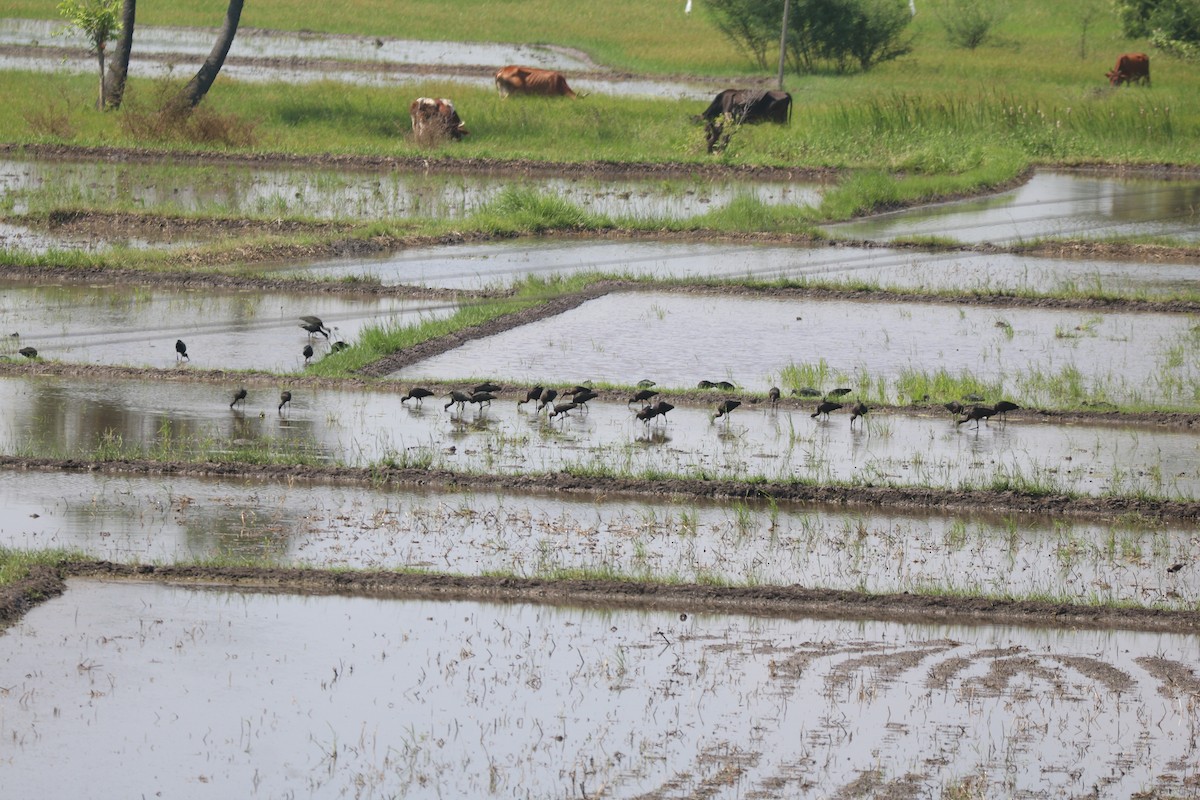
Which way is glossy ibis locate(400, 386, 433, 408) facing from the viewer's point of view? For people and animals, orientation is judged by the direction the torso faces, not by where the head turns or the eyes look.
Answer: to the viewer's left

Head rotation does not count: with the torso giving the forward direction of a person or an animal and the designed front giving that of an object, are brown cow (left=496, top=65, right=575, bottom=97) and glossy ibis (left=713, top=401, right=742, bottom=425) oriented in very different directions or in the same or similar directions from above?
very different directions

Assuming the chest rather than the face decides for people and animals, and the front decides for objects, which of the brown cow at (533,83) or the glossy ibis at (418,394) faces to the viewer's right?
the brown cow

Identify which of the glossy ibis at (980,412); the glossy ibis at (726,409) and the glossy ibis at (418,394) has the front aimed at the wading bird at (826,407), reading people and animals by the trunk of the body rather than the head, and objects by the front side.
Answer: the glossy ibis at (980,412)

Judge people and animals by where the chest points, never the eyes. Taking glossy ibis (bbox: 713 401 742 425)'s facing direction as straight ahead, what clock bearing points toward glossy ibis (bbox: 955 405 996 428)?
glossy ibis (bbox: 955 405 996 428) is roughly at 6 o'clock from glossy ibis (bbox: 713 401 742 425).

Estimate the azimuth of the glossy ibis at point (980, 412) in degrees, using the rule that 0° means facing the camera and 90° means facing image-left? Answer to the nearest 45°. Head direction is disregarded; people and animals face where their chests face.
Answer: approximately 90°

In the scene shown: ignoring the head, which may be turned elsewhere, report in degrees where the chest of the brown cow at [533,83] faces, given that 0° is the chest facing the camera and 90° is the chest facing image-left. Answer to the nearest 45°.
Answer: approximately 270°

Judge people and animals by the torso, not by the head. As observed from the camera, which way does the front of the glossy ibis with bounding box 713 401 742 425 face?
facing to the left of the viewer

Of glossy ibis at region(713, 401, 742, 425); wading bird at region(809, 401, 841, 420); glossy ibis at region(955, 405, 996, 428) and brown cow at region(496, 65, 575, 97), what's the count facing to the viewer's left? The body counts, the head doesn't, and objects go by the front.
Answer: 3

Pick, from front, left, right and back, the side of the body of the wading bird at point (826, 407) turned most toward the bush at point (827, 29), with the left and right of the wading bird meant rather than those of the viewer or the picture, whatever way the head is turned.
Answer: right

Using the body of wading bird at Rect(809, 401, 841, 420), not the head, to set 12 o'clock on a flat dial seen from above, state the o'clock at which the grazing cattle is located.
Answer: The grazing cattle is roughly at 3 o'clock from the wading bird.

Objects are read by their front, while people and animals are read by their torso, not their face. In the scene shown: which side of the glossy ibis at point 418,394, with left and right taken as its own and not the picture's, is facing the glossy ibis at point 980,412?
back
